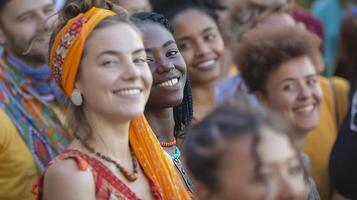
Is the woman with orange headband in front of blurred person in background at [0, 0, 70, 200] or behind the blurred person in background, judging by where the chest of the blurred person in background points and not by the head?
in front

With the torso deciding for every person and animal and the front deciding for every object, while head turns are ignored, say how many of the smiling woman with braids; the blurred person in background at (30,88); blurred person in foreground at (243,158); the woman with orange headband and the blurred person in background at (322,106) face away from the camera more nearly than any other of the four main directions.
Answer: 0

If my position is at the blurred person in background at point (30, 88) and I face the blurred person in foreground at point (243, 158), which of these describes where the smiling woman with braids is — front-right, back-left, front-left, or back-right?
front-left

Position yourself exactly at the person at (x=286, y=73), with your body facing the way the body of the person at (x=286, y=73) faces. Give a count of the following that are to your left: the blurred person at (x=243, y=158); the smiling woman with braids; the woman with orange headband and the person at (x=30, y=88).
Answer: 0

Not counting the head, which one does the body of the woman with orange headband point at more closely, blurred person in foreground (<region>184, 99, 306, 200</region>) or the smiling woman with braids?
the blurred person in foreground

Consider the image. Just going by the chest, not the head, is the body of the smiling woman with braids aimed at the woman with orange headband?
no

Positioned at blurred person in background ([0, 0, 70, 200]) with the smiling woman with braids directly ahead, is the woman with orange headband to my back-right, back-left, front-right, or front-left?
front-right

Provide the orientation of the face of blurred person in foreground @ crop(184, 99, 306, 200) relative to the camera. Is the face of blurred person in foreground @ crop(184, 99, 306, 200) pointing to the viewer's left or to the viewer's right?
to the viewer's right

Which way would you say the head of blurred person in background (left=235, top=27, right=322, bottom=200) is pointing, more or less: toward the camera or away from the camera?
toward the camera

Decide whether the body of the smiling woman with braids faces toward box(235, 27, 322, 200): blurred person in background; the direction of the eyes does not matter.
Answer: no

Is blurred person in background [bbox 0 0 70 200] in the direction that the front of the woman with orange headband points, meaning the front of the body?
no

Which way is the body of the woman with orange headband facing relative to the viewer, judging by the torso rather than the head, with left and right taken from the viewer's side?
facing the viewer and to the right of the viewer

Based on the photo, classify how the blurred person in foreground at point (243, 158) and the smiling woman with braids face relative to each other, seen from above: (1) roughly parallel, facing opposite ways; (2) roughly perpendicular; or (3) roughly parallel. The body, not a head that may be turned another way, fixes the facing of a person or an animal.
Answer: roughly parallel
